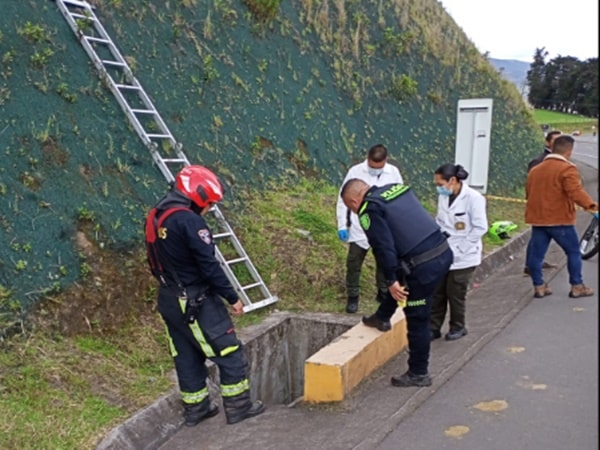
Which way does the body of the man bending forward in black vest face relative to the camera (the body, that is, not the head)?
to the viewer's left

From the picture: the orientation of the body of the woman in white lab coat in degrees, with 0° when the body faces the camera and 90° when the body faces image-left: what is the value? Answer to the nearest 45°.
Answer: approximately 45°

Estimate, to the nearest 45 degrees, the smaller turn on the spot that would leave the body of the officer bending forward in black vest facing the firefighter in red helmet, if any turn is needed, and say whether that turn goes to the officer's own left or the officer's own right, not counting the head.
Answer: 0° — they already face them

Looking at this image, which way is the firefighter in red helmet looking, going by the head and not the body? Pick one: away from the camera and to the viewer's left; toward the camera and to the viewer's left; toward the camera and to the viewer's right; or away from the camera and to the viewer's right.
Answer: away from the camera and to the viewer's right

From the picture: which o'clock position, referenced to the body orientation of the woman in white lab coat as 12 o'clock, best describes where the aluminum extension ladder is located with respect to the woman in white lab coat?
The aluminum extension ladder is roughly at 2 o'clock from the woman in white lab coat.

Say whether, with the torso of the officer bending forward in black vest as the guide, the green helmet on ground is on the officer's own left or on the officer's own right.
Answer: on the officer's own right

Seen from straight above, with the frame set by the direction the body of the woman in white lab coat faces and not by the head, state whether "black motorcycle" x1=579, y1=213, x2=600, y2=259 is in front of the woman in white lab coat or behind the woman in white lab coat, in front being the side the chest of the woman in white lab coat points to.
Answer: behind
